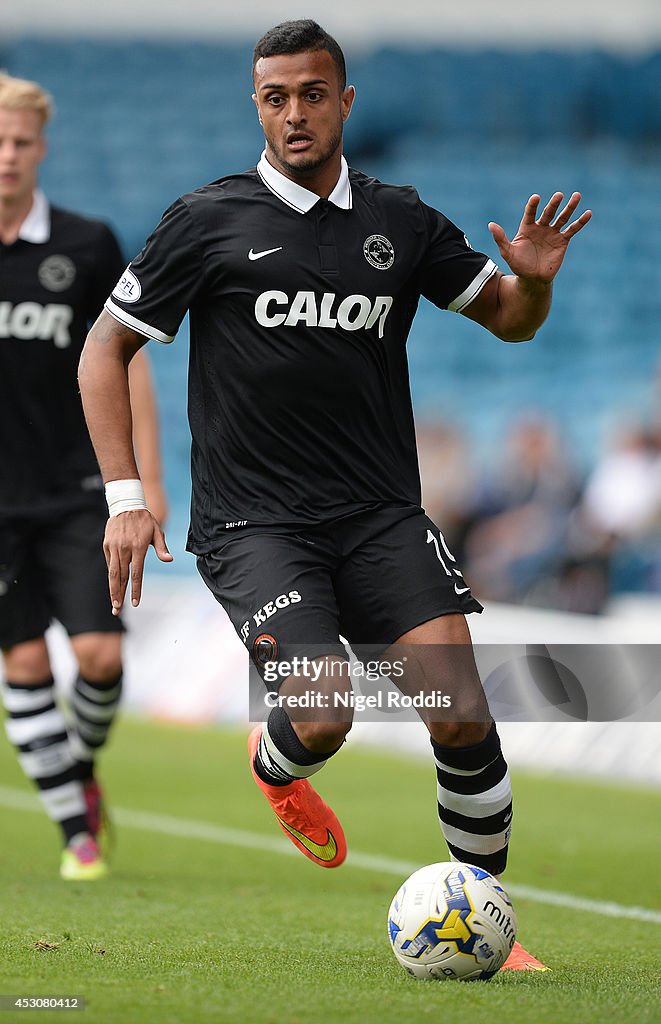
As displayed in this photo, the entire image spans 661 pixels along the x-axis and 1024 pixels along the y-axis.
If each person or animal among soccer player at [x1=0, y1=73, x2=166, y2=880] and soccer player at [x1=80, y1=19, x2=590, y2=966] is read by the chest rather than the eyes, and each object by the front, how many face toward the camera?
2

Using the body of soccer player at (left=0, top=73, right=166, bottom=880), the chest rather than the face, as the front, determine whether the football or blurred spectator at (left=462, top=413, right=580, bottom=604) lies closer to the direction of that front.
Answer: the football

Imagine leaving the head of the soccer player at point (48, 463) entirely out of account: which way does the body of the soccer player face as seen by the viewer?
toward the camera

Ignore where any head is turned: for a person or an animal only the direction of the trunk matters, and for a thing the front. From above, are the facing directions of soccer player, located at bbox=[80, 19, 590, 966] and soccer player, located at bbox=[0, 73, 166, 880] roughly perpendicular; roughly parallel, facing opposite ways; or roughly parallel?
roughly parallel

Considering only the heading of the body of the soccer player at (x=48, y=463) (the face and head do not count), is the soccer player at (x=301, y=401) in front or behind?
in front

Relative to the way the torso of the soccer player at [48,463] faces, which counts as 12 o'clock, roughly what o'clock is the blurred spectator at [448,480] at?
The blurred spectator is roughly at 7 o'clock from the soccer player.

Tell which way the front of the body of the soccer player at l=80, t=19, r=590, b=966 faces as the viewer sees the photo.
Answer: toward the camera

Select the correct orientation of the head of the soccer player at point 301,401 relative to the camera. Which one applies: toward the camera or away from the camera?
toward the camera

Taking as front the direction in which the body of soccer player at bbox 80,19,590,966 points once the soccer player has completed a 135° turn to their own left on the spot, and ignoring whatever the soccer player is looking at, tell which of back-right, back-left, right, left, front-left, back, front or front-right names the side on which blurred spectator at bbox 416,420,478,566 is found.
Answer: front-left

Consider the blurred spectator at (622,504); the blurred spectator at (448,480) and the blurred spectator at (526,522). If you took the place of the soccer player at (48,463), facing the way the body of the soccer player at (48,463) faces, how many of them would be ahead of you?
0

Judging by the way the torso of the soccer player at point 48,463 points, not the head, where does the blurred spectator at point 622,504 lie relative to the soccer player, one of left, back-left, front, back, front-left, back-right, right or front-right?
back-left

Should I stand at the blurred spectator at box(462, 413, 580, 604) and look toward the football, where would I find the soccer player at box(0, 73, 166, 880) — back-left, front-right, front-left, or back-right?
front-right
